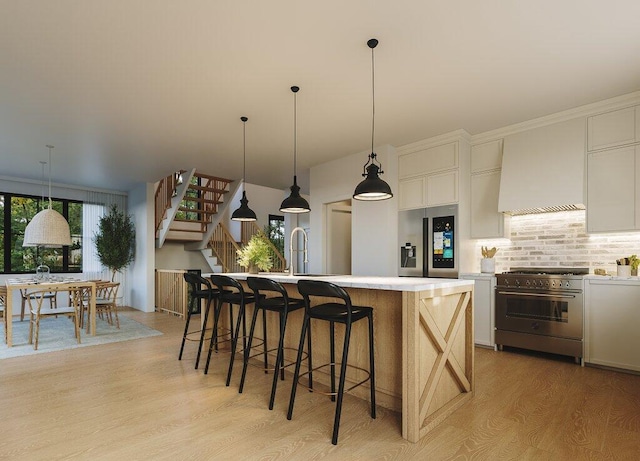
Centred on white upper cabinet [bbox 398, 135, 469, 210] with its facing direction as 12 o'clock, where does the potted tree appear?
The potted tree is roughly at 2 o'clock from the white upper cabinet.

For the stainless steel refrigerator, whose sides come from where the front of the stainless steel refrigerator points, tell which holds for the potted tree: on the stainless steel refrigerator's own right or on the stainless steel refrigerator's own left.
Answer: on the stainless steel refrigerator's own right

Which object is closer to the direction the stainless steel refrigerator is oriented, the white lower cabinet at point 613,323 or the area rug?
the area rug

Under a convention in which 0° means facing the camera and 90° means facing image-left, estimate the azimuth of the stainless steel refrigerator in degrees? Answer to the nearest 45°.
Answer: approximately 45°

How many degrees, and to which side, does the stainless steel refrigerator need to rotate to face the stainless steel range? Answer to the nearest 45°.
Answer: approximately 90° to its left

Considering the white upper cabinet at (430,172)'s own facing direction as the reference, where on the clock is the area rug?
The area rug is roughly at 1 o'clock from the white upper cabinet.

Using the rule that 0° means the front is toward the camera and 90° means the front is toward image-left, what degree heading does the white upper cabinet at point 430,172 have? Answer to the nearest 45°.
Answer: approximately 45°

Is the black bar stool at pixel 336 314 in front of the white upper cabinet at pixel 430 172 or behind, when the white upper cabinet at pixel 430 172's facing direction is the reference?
in front
